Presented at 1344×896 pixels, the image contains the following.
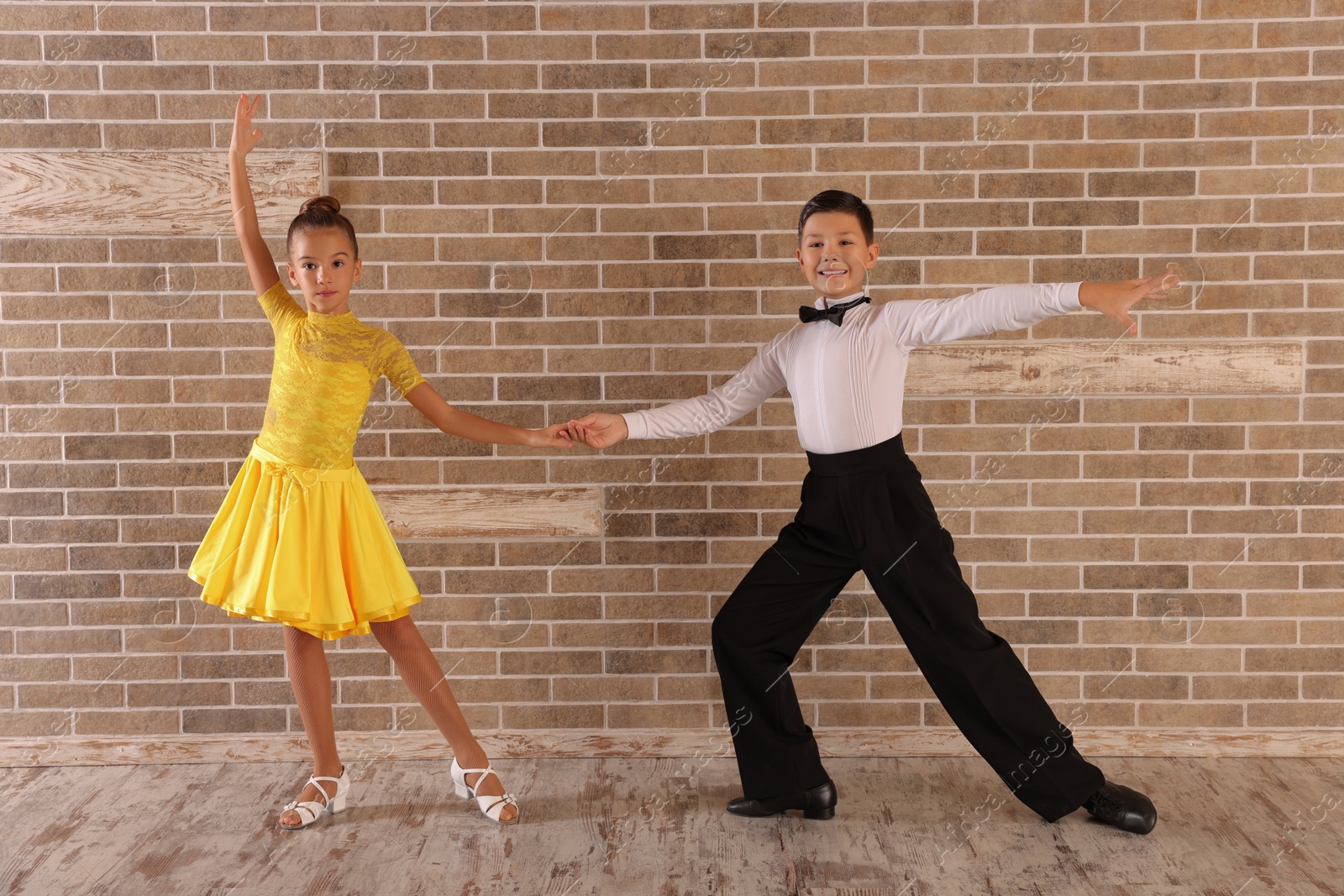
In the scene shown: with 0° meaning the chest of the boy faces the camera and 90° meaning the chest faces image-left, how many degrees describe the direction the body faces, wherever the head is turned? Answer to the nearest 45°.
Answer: approximately 0°

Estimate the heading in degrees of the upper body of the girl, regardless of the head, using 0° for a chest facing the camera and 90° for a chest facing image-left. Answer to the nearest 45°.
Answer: approximately 0°

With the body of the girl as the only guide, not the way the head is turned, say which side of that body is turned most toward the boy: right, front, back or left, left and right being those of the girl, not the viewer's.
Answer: left

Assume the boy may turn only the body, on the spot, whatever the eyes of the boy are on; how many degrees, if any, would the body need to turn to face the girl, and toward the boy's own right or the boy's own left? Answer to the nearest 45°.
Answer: approximately 90° to the boy's own right

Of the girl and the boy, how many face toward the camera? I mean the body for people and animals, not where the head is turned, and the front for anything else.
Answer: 2
